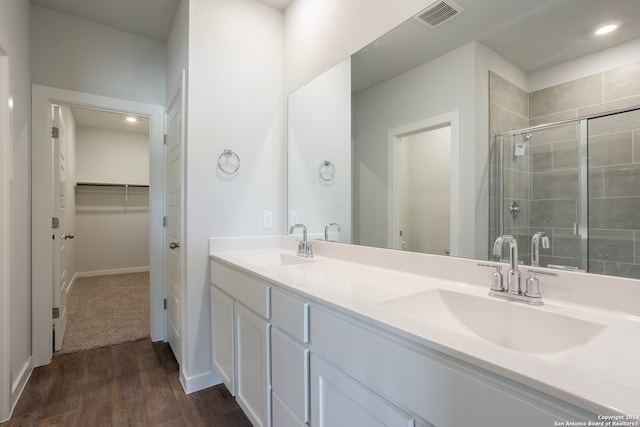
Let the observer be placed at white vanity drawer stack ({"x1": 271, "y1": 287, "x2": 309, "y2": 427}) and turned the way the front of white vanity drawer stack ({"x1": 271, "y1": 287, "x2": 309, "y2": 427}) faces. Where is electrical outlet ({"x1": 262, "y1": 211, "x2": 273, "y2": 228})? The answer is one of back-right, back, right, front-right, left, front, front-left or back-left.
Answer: back-right

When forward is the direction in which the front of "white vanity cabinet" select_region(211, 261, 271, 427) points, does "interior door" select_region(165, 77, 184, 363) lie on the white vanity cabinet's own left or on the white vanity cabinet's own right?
on the white vanity cabinet's own right

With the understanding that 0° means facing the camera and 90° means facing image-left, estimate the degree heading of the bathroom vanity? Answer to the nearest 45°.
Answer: approximately 45°

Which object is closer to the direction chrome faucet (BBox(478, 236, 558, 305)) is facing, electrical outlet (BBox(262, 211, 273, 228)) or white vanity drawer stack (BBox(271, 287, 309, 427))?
the white vanity drawer stack

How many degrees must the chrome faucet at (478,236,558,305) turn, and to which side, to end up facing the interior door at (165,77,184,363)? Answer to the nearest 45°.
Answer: approximately 45° to its right

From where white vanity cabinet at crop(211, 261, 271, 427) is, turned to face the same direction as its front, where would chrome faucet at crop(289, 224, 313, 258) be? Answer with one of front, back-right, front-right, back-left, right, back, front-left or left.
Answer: back

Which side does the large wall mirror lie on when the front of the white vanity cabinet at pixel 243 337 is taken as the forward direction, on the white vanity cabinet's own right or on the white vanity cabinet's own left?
on the white vanity cabinet's own left

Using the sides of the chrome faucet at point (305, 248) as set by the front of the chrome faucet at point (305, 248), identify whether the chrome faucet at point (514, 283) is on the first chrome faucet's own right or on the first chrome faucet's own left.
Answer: on the first chrome faucet's own left

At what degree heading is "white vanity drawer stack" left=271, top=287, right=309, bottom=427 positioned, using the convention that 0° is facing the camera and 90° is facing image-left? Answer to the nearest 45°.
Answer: approximately 45°

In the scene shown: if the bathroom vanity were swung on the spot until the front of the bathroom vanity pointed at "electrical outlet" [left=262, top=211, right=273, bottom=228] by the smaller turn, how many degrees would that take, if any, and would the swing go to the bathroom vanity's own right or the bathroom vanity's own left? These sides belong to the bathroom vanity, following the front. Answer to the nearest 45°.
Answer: approximately 90° to the bathroom vanity's own right
